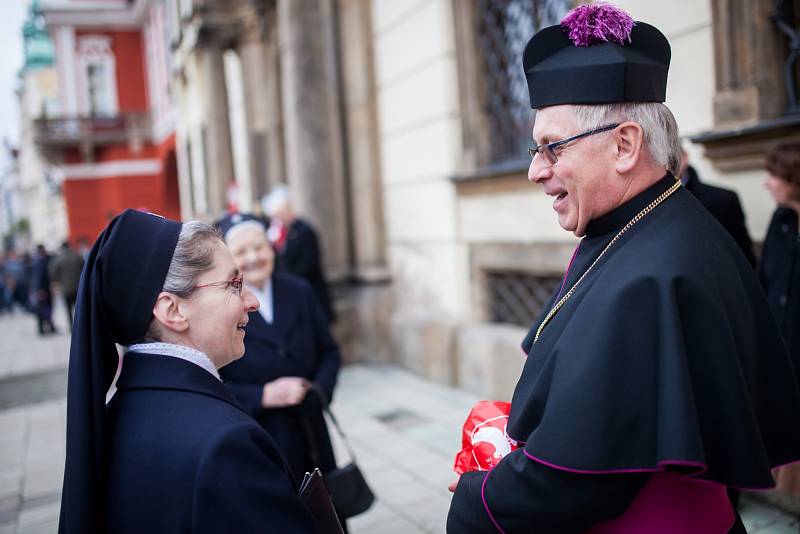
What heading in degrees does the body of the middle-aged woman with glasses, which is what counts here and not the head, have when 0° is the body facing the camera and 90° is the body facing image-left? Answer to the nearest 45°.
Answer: approximately 225°

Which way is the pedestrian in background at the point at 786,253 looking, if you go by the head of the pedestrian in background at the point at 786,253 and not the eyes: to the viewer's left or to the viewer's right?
to the viewer's left

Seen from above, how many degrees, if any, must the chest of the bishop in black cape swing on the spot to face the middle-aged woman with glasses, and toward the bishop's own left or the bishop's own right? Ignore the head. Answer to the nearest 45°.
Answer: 0° — they already face them

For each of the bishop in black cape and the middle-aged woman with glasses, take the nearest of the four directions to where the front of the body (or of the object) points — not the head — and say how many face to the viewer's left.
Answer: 1

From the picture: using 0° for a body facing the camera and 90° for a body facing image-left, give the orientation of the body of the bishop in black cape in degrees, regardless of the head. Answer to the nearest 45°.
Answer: approximately 90°

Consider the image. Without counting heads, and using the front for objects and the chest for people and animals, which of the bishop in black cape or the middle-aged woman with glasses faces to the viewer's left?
the bishop in black cape
